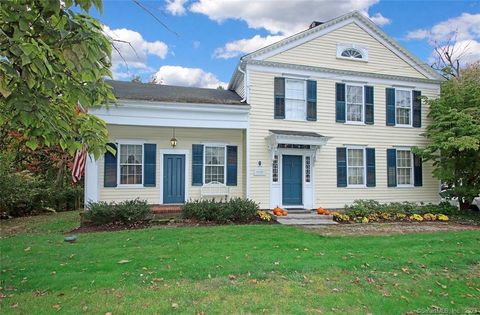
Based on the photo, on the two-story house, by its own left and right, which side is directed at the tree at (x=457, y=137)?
left

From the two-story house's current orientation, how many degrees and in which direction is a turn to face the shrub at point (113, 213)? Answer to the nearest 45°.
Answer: approximately 45° to its right

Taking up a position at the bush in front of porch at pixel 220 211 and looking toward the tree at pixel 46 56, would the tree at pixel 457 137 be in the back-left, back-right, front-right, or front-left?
back-left

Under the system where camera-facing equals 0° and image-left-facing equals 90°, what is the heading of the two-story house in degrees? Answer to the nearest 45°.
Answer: approximately 0°

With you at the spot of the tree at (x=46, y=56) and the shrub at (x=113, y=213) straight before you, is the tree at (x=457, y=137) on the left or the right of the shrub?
right

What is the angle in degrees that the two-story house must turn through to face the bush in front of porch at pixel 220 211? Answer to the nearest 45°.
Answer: approximately 45° to its right

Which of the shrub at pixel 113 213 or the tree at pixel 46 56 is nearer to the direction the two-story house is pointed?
the tree
